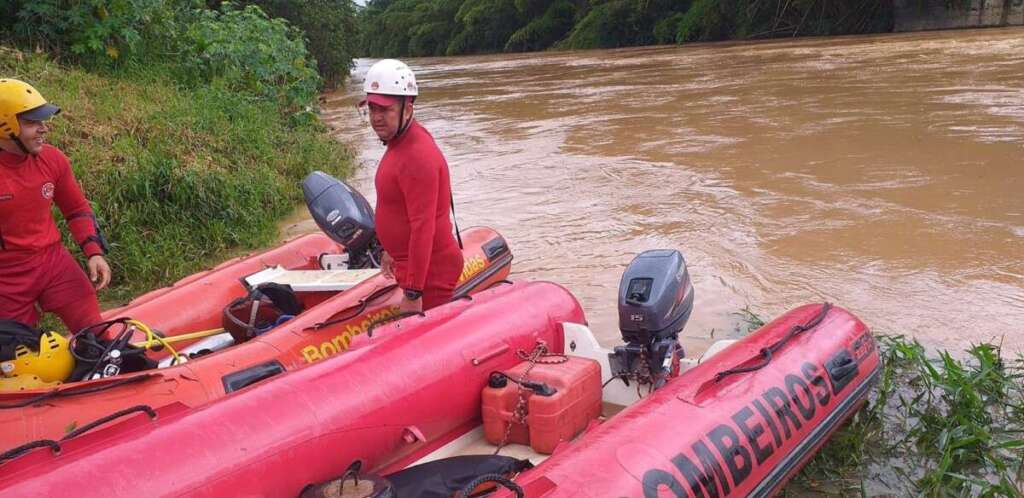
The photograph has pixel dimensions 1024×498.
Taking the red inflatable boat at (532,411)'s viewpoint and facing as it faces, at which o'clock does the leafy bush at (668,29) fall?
The leafy bush is roughly at 5 o'clock from the red inflatable boat.

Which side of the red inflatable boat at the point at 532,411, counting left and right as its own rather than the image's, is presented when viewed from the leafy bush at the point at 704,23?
back

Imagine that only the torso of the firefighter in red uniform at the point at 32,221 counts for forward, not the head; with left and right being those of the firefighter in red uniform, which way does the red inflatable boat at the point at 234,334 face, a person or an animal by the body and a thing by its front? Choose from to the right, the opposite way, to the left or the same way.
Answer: to the right

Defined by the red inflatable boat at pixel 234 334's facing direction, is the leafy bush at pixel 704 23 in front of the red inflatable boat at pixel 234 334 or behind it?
behind

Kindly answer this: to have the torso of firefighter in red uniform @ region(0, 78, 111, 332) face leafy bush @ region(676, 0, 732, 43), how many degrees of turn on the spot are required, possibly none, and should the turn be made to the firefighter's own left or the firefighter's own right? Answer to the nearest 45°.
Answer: approximately 90° to the firefighter's own left

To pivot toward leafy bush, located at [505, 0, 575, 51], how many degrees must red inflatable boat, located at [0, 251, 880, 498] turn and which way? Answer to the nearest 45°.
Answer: approximately 135° to its right

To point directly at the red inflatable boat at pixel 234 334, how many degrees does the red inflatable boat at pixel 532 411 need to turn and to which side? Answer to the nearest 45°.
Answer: approximately 90° to its right

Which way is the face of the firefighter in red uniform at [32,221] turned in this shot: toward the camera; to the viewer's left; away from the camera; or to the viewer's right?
to the viewer's right

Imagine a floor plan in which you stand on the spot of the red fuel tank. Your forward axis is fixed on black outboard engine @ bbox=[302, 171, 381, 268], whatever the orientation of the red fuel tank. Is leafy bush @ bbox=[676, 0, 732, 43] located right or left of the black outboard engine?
right

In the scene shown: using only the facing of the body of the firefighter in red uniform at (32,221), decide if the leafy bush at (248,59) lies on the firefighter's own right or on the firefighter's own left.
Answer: on the firefighter's own left

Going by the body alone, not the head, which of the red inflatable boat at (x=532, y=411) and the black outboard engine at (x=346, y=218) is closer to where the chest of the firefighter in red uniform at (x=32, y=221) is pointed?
the red inflatable boat

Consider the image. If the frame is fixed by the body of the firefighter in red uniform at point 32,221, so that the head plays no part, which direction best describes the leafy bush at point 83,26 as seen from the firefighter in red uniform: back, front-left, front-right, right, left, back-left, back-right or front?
back-left
